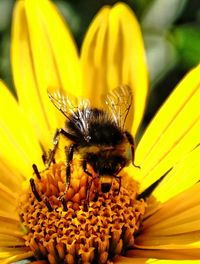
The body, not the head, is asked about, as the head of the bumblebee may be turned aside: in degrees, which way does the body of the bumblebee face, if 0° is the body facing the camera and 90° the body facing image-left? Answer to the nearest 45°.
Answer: approximately 0°
